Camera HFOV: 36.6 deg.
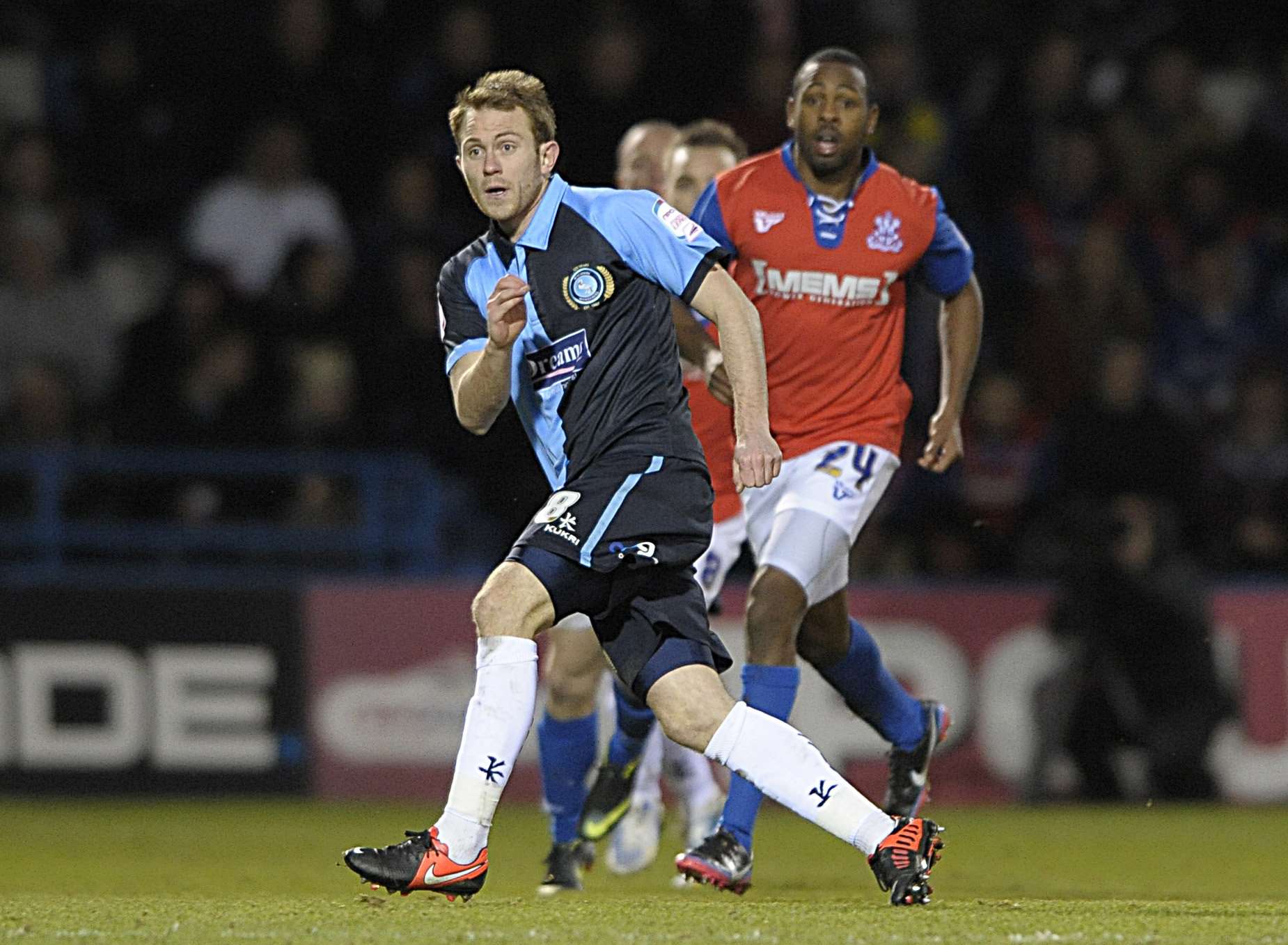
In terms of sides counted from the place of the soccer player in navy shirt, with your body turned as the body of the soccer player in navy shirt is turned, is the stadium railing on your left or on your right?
on your right

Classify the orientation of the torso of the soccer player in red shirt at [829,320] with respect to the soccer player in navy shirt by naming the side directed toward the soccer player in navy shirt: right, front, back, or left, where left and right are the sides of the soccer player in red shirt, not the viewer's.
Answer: front

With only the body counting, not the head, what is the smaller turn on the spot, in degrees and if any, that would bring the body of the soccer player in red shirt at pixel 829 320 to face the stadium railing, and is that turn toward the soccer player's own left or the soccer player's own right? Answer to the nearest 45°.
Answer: approximately 135° to the soccer player's own right

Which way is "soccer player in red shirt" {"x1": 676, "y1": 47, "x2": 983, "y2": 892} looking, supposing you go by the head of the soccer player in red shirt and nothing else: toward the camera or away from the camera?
toward the camera

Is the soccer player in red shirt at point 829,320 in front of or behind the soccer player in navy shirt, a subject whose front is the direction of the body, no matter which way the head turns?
behind

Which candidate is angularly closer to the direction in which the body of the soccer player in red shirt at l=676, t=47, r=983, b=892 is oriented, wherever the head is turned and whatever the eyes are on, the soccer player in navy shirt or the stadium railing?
the soccer player in navy shirt

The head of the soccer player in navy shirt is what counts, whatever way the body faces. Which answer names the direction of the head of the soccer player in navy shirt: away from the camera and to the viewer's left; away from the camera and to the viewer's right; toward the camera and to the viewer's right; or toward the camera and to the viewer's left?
toward the camera and to the viewer's left

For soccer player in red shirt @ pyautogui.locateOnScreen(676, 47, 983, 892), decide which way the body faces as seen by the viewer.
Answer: toward the camera

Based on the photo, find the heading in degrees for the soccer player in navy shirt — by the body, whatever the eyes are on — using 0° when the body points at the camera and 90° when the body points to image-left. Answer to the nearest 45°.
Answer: approximately 45°
